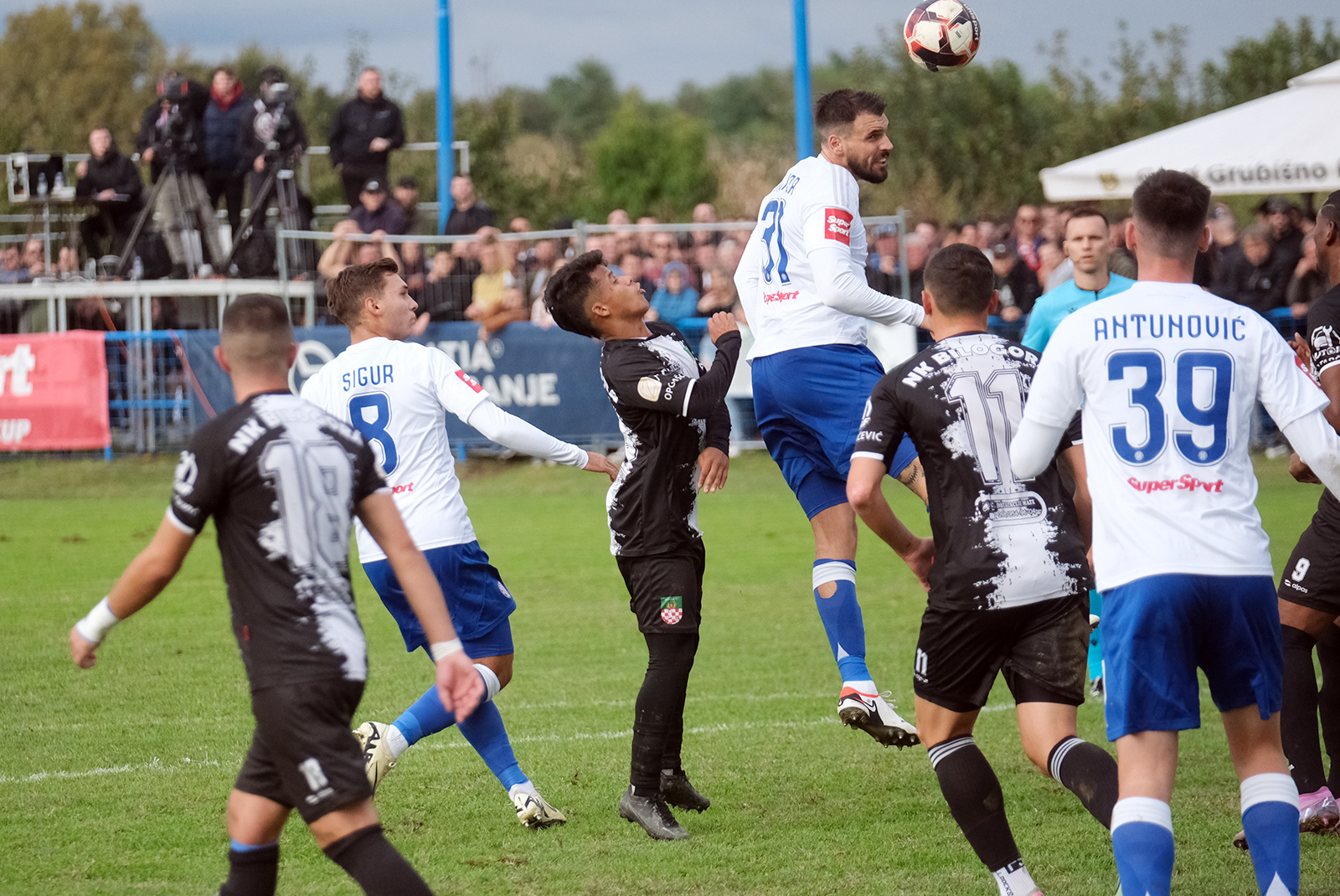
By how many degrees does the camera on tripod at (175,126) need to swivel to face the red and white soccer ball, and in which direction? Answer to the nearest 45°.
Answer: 0° — it already faces it

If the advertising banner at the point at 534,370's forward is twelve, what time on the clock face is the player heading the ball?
The player heading the ball is roughly at 12 o'clock from the advertising banner.

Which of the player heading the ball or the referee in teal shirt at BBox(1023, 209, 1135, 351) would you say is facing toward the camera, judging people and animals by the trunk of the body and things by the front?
the referee in teal shirt

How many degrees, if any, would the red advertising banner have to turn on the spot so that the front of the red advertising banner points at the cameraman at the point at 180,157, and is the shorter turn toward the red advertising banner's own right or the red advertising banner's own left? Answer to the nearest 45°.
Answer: approximately 135° to the red advertising banner's own left

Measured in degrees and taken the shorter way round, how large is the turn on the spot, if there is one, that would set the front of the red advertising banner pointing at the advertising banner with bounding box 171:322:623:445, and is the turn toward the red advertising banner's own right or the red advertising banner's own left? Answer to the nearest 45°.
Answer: approximately 45° to the red advertising banner's own left

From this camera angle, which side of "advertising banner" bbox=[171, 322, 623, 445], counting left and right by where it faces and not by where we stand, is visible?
front

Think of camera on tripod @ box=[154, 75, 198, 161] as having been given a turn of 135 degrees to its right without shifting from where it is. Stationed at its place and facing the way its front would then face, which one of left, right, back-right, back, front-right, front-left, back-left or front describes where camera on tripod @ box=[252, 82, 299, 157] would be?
back

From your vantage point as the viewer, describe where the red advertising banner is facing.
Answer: facing the viewer
